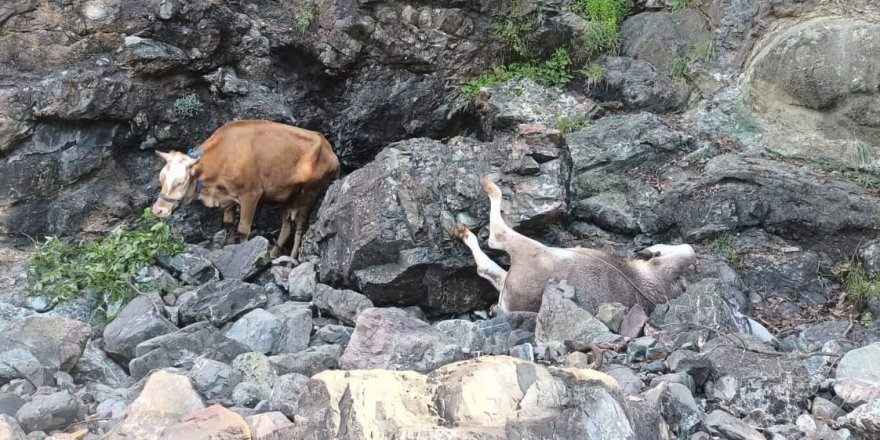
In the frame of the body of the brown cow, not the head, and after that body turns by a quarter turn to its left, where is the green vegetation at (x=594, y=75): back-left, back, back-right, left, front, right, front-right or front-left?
back-left

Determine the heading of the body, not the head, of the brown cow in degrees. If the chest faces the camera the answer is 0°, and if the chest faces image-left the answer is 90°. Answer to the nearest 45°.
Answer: approximately 45°

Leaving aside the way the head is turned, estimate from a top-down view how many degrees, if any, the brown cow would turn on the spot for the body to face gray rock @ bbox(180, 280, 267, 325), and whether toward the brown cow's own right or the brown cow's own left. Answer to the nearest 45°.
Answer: approximately 45° to the brown cow's own left

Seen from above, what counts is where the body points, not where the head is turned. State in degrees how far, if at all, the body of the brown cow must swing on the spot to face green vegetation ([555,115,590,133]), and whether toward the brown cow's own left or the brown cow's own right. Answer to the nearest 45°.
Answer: approximately 135° to the brown cow's own left

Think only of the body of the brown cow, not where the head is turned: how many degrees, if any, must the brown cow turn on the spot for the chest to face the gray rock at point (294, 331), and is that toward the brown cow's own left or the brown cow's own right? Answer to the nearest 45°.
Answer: approximately 45° to the brown cow's own left

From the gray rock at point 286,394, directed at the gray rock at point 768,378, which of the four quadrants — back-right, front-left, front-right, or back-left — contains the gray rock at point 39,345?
back-left

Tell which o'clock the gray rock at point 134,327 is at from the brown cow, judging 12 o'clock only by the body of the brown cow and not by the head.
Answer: The gray rock is roughly at 11 o'clock from the brown cow.

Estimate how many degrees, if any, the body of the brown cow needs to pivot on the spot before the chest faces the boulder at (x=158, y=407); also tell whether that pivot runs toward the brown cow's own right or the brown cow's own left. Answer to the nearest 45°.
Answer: approximately 45° to the brown cow's own left
